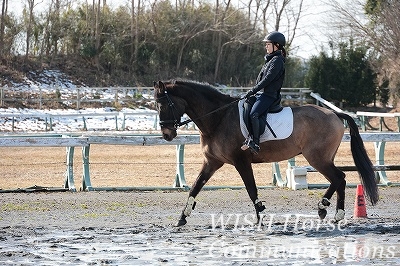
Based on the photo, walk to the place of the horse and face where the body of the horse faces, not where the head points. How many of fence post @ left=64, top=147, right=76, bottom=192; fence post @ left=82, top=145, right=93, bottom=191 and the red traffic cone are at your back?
1

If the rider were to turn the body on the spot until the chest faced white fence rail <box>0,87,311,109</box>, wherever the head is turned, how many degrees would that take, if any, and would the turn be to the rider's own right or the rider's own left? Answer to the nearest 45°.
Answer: approximately 90° to the rider's own right

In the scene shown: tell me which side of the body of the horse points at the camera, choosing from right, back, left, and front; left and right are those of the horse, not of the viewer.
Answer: left

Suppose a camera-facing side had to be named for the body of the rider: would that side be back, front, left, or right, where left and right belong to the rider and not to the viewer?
left

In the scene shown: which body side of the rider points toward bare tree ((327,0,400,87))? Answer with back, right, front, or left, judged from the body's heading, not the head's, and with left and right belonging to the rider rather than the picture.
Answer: right

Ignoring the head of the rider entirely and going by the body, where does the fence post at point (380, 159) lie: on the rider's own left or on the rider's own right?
on the rider's own right

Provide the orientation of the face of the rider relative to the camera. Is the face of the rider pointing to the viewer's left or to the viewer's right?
to the viewer's left
